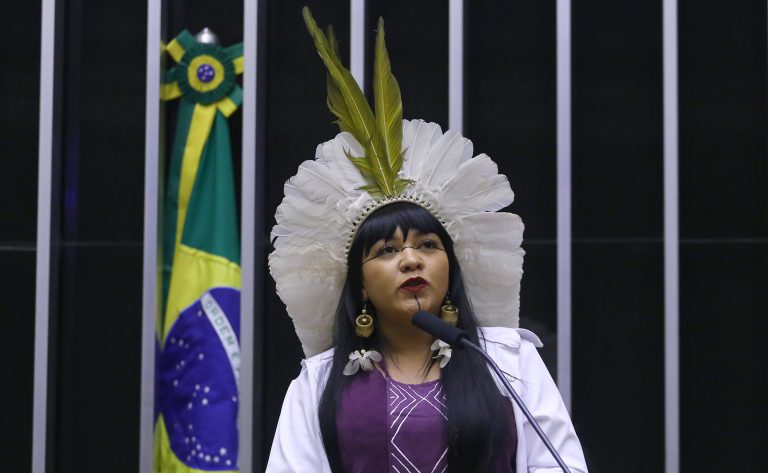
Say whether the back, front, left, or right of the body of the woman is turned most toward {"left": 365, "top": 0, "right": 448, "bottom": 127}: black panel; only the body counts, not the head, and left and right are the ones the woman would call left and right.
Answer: back

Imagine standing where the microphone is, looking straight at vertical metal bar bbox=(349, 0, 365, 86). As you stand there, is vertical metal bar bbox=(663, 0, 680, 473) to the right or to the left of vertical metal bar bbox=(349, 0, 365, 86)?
right

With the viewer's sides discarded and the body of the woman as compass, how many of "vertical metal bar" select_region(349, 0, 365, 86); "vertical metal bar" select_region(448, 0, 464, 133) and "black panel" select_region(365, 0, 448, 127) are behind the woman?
3

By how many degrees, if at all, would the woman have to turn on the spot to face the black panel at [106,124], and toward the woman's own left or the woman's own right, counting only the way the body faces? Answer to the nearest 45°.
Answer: approximately 135° to the woman's own right

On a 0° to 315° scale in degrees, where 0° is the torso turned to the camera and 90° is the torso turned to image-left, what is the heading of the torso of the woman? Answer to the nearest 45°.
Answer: approximately 0°

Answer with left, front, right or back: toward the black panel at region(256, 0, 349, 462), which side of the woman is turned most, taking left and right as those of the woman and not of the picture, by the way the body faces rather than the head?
back

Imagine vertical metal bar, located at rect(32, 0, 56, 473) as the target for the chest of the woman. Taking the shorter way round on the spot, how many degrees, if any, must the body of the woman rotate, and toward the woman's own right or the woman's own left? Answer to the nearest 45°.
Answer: approximately 135° to the woman's own right

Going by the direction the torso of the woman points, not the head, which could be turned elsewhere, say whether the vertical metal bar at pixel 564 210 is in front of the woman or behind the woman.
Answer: behind
